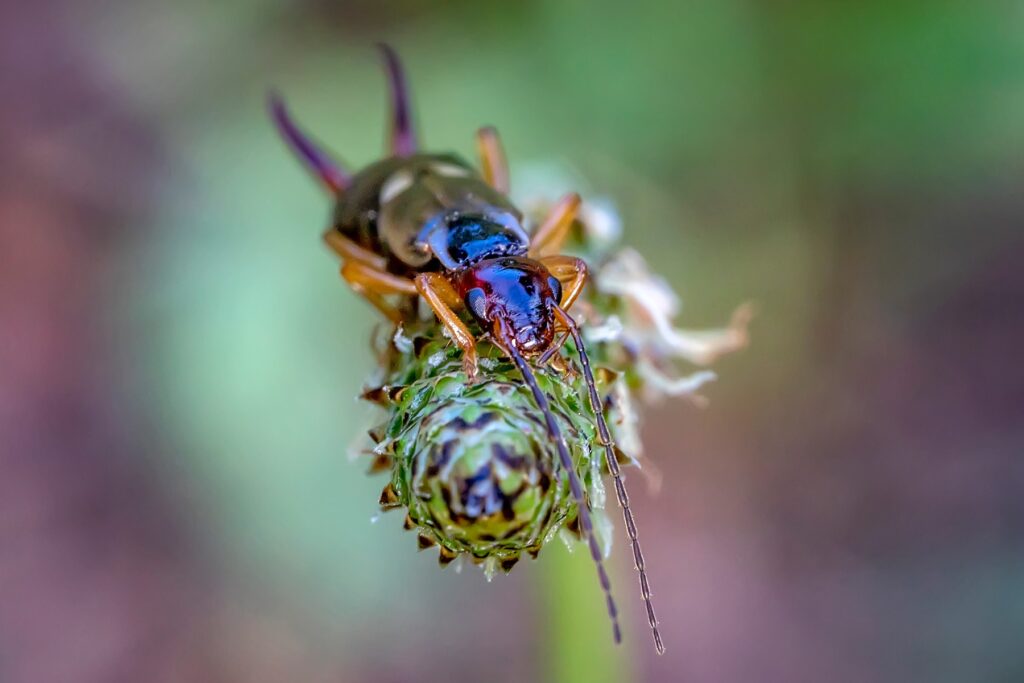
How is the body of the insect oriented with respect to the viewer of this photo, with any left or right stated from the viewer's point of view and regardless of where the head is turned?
facing the viewer and to the right of the viewer
